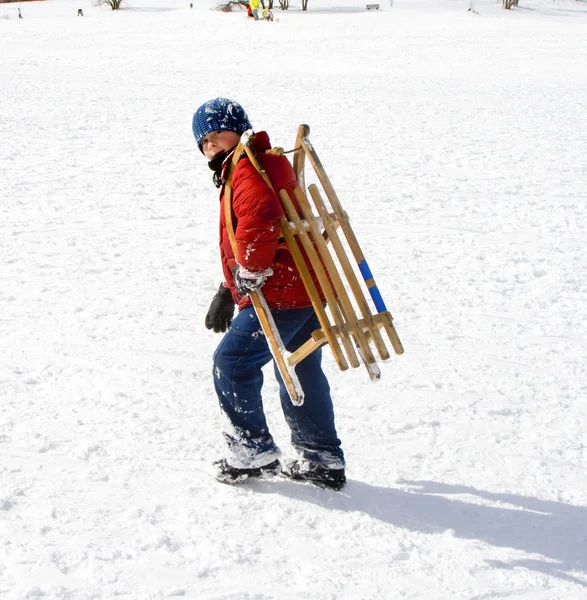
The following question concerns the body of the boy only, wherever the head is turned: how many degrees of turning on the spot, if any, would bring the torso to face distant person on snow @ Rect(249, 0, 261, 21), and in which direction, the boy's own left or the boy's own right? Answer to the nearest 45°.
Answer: approximately 90° to the boy's own right

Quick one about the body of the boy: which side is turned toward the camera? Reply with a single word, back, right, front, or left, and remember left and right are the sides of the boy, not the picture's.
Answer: left

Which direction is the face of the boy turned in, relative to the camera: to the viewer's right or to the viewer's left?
to the viewer's left
